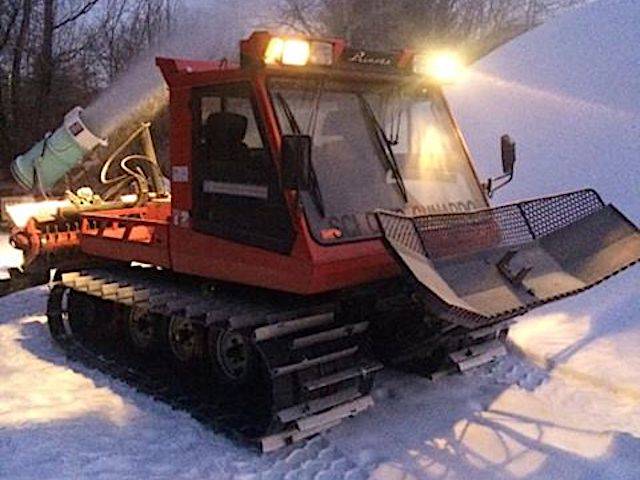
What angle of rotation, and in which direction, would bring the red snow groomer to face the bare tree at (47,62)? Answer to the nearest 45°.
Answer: approximately 180°

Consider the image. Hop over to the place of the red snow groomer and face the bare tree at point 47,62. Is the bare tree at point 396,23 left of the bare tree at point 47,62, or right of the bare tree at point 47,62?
right

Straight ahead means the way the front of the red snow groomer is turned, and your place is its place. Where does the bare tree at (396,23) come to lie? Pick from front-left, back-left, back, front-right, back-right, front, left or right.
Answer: back-left

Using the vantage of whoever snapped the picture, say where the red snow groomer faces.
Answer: facing the viewer and to the right of the viewer
